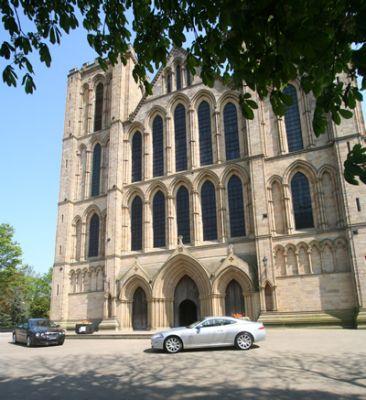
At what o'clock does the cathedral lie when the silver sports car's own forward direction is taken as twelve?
The cathedral is roughly at 3 o'clock from the silver sports car.

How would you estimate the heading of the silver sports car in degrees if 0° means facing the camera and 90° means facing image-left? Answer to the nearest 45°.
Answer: approximately 90°

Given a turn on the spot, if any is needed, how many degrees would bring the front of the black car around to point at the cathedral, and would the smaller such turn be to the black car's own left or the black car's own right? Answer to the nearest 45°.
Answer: approximately 45° to the black car's own left

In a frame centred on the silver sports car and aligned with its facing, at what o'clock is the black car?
The black car is roughly at 1 o'clock from the silver sports car.

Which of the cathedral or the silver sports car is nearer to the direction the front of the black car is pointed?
the silver sports car

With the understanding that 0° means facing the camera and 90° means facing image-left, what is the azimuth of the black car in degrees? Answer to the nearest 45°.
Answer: approximately 315°
